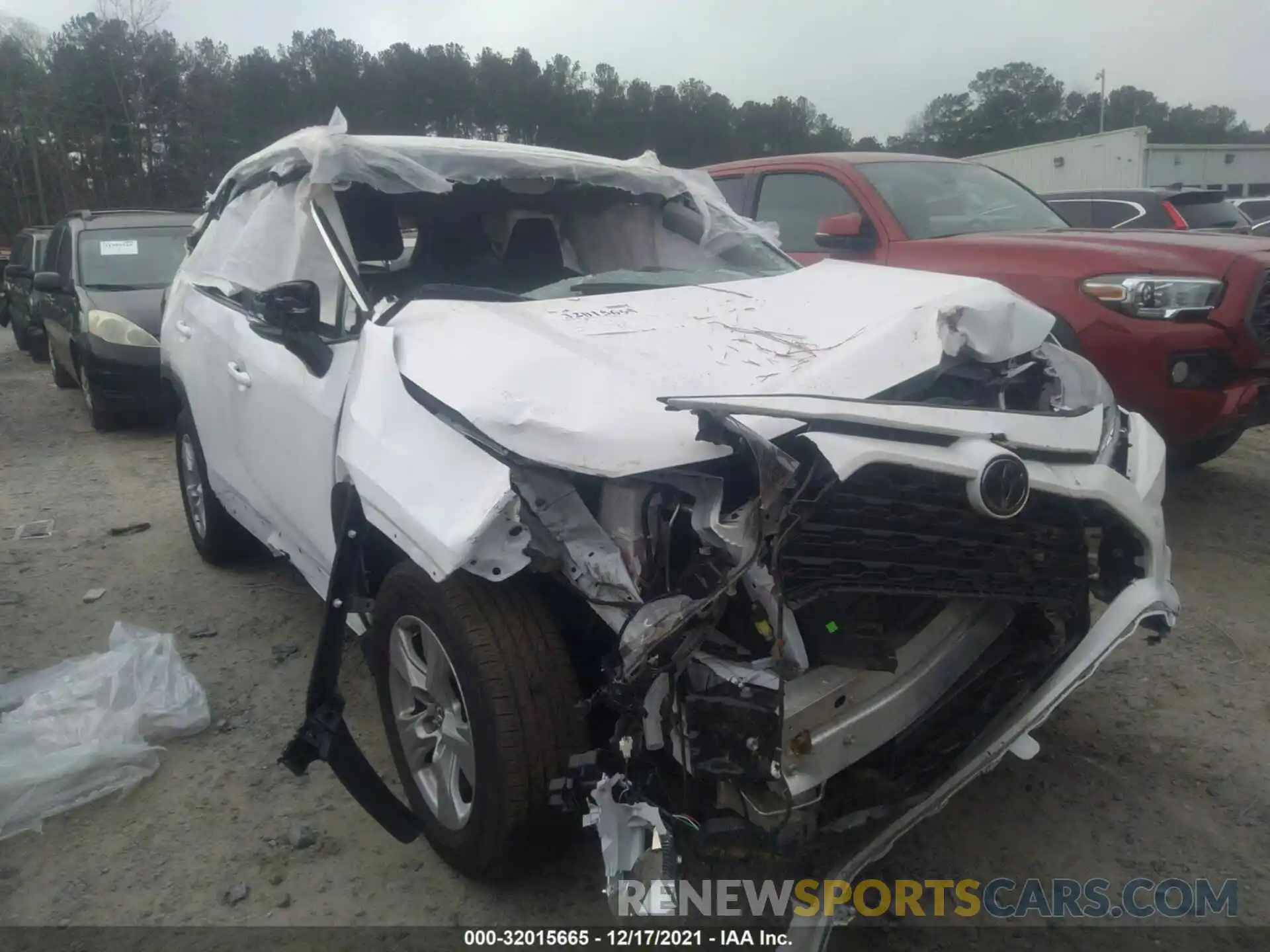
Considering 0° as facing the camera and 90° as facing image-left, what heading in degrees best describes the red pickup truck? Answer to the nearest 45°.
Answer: approximately 315°

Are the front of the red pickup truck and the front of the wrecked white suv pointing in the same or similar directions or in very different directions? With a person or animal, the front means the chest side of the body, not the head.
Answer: same or similar directions

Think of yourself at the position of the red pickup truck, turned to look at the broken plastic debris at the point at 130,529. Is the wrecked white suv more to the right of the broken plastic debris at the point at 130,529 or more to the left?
left

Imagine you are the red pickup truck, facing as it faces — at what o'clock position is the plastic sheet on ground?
The plastic sheet on ground is roughly at 3 o'clock from the red pickup truck.

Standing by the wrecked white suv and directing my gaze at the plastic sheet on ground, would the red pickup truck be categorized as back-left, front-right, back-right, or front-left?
back-right

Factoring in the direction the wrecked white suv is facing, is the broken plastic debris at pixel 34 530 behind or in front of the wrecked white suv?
behind

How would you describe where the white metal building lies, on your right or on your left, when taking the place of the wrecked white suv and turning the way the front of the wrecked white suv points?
on your left

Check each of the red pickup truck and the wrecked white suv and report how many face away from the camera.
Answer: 0

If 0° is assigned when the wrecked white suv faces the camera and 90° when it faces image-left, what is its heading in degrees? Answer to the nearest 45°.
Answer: approximately 315°

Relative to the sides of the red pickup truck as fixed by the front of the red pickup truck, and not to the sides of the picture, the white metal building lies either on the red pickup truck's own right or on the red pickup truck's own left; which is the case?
on the red pickup truck's own left

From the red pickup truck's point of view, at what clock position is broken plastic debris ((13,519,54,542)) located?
The broken plastic debris is roughly at 4 o'clock from the red pickup truck.

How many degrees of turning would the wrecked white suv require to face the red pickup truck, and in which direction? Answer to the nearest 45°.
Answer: approximately 90° to its left

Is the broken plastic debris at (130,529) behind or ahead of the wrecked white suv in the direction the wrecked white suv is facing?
behind

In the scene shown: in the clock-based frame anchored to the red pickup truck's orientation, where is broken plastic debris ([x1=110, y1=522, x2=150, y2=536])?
The broken plastic debris is roughly at 4 o'clock from the red pickup truck.
